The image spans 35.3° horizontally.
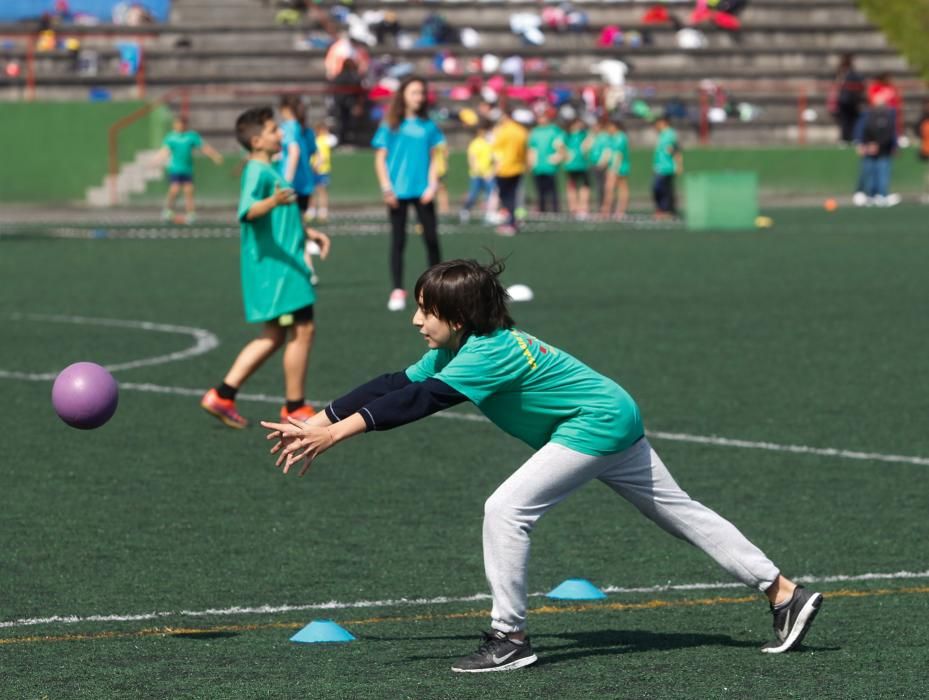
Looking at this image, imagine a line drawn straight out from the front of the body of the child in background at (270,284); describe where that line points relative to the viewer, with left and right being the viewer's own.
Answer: facing to the right of the viewer

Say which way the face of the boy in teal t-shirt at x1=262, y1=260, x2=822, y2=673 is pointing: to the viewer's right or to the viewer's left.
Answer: to the viewer's left

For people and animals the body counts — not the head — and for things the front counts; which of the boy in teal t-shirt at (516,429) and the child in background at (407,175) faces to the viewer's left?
the boy in teal t-shirt

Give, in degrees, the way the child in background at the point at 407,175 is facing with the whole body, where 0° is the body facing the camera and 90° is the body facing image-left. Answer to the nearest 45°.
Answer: approximately 0°

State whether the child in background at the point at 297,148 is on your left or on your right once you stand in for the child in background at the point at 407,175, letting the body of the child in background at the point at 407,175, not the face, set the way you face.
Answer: on your right

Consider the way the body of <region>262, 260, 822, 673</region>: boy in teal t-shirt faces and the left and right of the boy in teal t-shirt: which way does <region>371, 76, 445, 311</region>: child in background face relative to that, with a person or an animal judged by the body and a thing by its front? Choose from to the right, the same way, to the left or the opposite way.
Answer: to the left

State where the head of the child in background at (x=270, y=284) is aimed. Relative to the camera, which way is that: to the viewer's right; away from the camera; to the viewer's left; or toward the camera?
to the viewer's right
